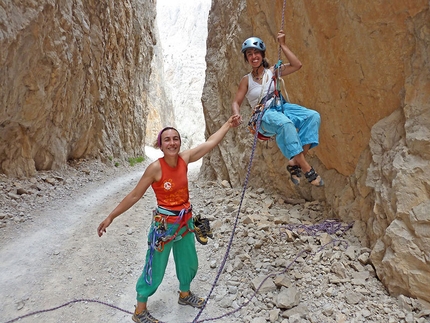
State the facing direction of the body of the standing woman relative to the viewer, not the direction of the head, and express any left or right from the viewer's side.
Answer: facing the viewer and to the right of the viewer
